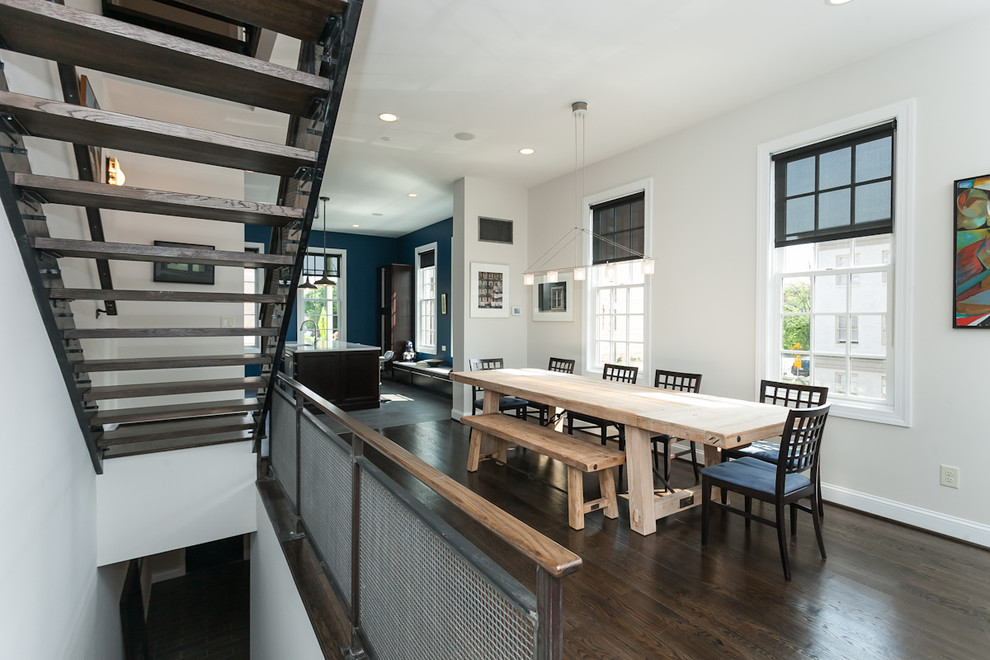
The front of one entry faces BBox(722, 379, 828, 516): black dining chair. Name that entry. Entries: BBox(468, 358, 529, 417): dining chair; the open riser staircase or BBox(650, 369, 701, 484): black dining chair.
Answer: the dining chair

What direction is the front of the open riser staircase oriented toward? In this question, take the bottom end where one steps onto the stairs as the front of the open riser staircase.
away from the camera

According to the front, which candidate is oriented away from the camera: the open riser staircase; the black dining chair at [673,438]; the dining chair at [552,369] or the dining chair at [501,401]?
the open riser staircase

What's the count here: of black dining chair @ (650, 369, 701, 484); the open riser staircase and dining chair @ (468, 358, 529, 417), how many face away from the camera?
1

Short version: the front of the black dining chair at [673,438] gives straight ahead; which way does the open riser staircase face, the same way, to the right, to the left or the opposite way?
to the right

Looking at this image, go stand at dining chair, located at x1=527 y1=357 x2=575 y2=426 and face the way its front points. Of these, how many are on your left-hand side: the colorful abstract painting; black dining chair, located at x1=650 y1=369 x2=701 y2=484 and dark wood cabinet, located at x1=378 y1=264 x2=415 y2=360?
2

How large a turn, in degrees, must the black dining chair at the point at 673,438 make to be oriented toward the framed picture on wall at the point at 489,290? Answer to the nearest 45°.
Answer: approximately 90° to its right

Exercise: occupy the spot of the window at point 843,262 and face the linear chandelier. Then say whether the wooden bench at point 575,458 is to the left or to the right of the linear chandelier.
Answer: left

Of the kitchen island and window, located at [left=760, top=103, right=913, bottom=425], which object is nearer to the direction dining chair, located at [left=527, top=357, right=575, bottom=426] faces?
the kitchen island

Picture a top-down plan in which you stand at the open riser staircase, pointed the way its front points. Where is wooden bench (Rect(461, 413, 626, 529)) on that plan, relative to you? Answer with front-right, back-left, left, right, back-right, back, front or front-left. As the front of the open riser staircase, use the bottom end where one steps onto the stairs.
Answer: right

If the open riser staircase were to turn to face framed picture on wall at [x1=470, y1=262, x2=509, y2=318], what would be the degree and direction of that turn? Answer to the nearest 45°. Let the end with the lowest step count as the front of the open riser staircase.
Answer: approximately 45° to its right

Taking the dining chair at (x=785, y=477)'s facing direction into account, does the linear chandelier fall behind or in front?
in front

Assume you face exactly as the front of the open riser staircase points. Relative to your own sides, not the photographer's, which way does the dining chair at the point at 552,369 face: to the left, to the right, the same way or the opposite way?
to the left
